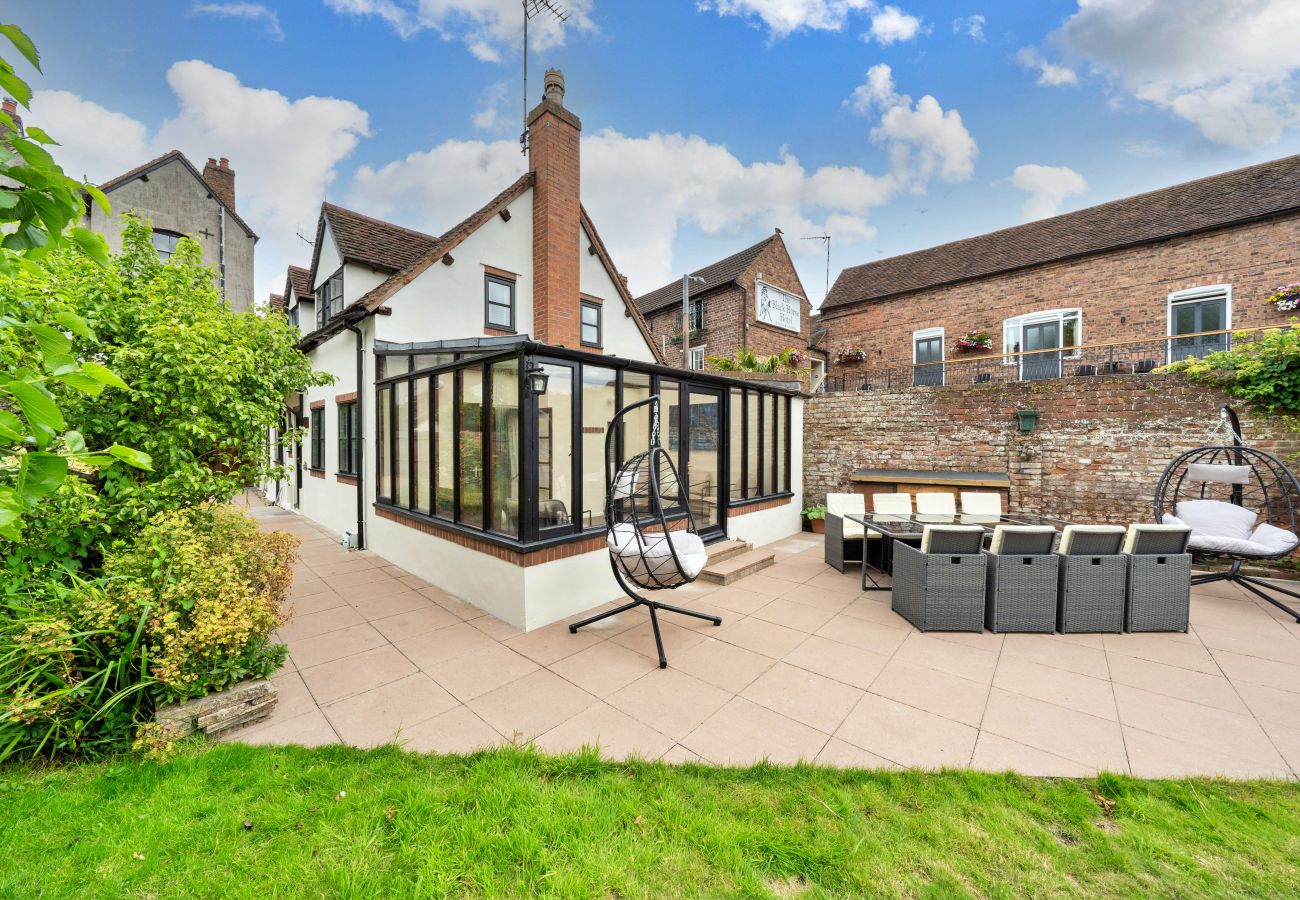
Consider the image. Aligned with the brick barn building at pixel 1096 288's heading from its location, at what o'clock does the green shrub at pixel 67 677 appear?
The green shrub is roughly at 11 o'clock from the brick barn building.

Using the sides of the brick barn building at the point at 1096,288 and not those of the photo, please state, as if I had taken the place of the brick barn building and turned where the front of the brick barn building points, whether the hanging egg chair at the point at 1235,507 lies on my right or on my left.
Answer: on my left

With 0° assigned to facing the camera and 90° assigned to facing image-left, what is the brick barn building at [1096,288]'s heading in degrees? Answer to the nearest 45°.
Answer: approximately 45°

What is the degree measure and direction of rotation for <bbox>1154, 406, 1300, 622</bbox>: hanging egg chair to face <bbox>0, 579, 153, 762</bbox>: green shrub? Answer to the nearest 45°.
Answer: approximately 45° to its right

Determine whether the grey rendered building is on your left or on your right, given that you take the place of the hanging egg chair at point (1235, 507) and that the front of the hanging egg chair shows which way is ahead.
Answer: on your right

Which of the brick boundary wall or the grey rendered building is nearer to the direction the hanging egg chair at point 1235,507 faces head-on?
the grey rendered building
